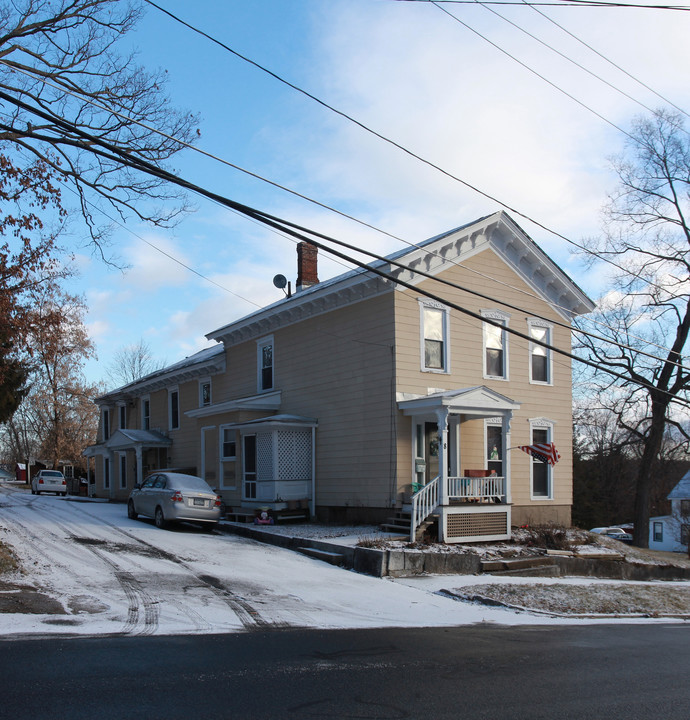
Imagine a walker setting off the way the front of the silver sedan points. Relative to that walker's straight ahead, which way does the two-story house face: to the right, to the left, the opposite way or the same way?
the opposite way

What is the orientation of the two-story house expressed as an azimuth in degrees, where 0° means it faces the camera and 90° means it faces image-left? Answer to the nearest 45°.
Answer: approximately 315°

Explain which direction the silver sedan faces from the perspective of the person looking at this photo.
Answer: facing away from the viewer and to the left of the viewer

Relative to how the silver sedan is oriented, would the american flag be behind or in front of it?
behind

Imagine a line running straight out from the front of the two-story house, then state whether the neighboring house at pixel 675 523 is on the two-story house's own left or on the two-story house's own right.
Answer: on the two-story house's own left

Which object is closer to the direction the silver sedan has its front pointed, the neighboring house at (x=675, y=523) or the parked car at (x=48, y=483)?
the parked car

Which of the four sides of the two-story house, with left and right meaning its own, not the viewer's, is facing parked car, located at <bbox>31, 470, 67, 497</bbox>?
back
